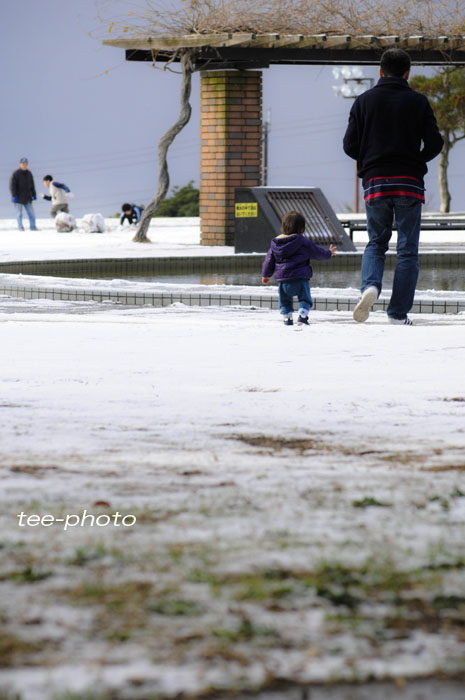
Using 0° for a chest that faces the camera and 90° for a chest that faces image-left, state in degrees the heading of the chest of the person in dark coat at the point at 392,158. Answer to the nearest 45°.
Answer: approximately 180°

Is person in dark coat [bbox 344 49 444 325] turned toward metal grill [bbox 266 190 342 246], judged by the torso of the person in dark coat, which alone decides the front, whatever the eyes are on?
yes

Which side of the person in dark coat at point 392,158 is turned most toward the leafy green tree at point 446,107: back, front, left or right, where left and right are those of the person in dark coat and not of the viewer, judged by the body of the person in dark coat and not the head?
front

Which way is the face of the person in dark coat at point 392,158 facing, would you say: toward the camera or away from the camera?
away from the camera

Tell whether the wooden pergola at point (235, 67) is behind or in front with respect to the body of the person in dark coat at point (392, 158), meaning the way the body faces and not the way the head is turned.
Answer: in front

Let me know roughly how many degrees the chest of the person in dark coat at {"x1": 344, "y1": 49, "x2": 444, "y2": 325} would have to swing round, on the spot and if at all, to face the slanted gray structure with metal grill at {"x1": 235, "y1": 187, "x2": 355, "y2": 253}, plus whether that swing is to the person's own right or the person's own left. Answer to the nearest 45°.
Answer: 0° — they already face it

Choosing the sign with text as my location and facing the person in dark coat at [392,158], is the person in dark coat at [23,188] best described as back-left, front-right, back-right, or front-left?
back-right

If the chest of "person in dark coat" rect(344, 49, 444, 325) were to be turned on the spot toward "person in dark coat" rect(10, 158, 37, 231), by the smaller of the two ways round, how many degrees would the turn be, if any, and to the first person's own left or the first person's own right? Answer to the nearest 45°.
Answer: approximately 45° to the first person's own left

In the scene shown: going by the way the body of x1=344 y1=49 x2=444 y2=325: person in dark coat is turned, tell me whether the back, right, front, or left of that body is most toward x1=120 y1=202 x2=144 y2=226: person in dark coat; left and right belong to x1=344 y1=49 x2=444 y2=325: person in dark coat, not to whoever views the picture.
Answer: front

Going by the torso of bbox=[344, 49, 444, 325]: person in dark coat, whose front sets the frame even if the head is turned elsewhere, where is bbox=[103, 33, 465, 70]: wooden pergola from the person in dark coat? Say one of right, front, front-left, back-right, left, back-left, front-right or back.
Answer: front
